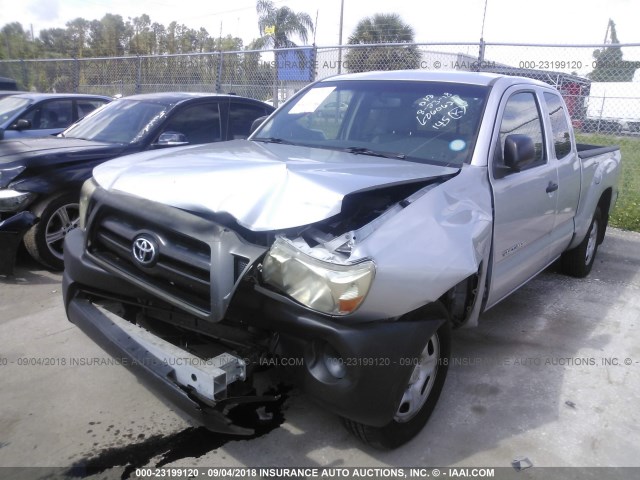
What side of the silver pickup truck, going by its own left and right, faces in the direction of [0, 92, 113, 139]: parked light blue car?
right

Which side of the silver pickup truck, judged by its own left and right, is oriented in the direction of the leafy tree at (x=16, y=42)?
right

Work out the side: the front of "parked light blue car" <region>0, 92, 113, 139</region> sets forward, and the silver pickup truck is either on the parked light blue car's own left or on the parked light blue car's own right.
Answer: on the parked light blue car's own left

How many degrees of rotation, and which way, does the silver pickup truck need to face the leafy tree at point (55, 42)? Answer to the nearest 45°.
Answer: approximately 90° to its right

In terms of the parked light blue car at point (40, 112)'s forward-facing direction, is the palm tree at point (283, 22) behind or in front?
behind

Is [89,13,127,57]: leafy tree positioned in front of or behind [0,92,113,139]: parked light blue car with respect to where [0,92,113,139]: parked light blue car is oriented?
behind

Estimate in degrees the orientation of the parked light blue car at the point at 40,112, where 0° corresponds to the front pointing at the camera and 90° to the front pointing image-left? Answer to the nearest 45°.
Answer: approximately 45°

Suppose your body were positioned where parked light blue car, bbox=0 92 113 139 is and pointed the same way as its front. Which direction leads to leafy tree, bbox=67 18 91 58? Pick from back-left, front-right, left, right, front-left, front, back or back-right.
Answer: back-right

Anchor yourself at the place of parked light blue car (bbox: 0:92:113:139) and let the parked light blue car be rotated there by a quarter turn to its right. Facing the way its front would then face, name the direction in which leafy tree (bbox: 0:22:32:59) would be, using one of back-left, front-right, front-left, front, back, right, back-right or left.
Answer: front-right

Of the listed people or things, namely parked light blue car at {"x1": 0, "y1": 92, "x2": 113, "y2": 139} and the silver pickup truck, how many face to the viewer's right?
0

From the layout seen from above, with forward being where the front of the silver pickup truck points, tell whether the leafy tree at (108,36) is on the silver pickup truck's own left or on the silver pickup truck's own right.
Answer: on the silver pickup truck's own right
